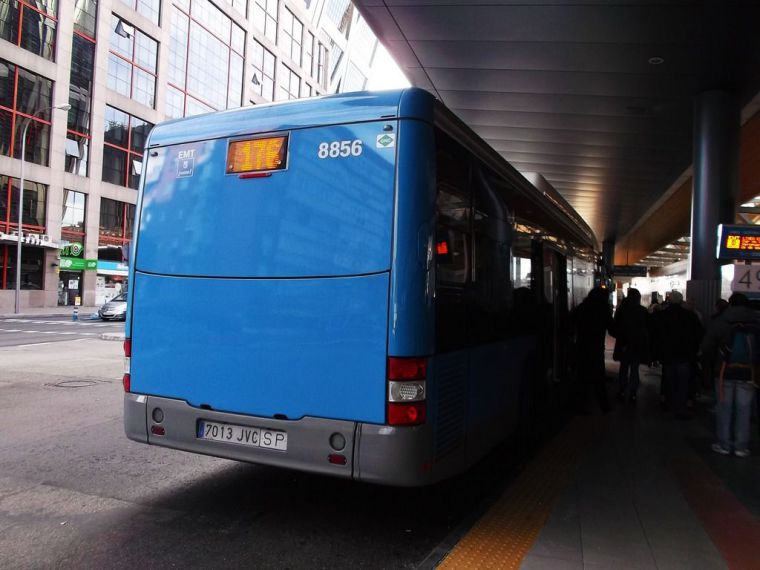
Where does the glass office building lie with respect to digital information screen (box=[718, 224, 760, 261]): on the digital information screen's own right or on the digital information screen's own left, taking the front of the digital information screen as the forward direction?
on the digital information screen's own right

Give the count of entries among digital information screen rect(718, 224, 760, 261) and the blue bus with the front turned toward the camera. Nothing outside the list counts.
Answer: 1

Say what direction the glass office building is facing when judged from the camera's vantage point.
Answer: facing the viewer and to the right of the viewer

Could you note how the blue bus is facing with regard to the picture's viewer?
facing away from the viewer and to the right of the viewer

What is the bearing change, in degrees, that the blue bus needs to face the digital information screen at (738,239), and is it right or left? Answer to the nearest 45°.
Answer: approximately 90° to its right

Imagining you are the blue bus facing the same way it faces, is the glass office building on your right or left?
on your left

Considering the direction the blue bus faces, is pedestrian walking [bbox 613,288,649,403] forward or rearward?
forward

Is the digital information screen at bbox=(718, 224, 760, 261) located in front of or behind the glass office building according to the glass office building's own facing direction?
in front

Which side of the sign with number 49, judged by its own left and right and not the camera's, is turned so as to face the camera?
front

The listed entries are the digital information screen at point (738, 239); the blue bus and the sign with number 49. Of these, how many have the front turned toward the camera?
2

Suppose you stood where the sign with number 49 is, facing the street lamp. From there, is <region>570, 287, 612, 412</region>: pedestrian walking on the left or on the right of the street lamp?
left

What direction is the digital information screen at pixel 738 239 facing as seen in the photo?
toward the camera

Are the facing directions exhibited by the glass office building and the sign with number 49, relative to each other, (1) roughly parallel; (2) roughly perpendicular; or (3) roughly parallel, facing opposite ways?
roughly perpendicular

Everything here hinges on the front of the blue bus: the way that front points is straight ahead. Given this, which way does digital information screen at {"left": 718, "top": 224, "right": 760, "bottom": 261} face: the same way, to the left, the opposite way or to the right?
the opposite way
